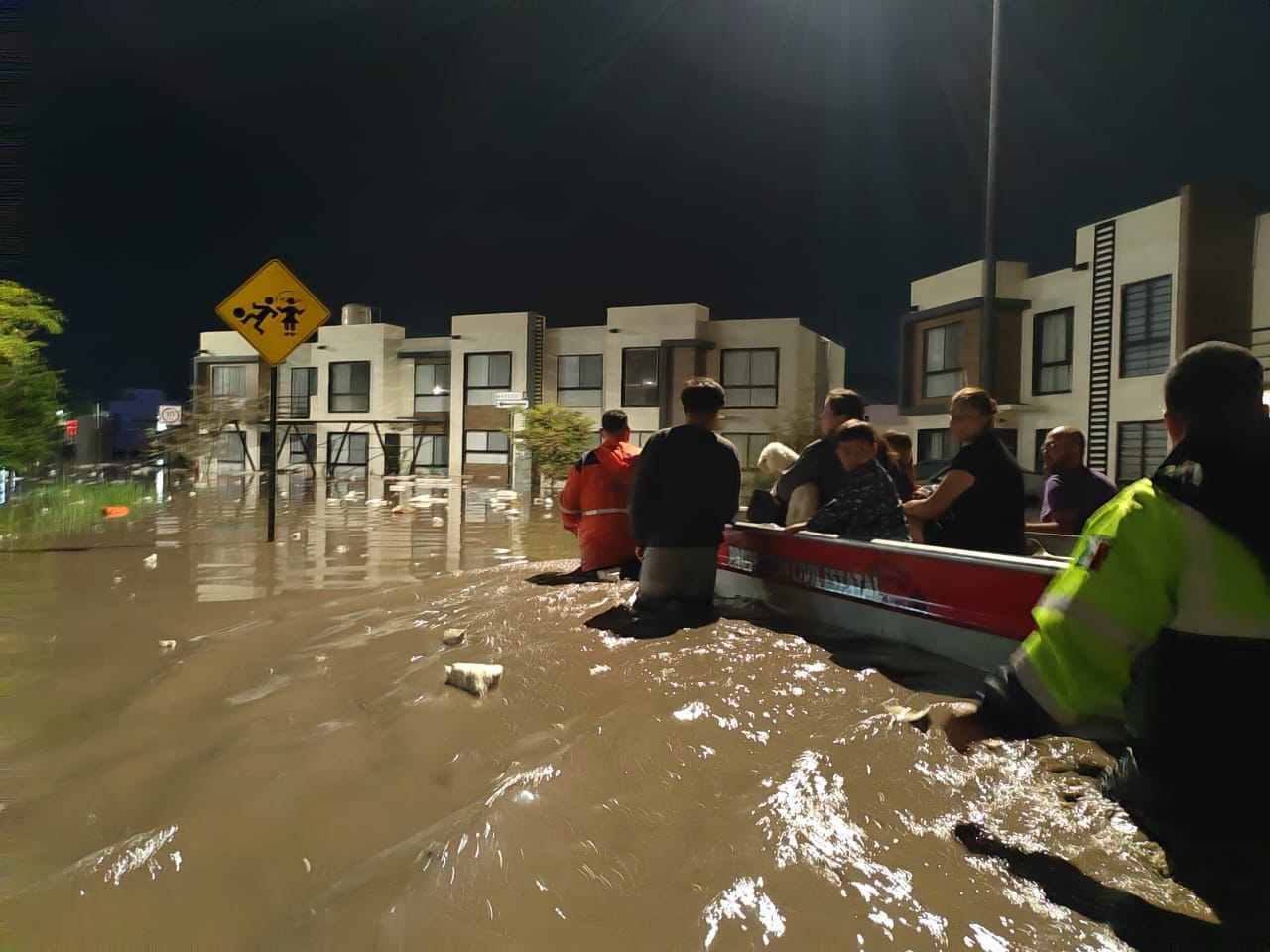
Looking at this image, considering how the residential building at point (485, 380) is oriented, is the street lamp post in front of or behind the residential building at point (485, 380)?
in front

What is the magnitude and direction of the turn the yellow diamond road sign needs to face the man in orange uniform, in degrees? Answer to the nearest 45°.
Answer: approximately 45° to its left

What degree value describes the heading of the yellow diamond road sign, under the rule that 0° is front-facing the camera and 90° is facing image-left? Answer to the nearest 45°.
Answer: approximately 0°

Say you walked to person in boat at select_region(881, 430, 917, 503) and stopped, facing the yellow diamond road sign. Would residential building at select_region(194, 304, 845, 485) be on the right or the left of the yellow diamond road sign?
right

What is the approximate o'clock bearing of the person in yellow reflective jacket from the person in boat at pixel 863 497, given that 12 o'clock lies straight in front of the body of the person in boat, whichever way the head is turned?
The person in yellow reflective jacket is roughly at 10 o'clock from the person in boat.

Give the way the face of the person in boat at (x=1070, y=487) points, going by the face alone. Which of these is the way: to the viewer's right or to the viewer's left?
to the viewer's left

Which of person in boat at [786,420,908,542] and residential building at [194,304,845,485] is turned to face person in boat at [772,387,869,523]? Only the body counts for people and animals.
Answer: the residential building

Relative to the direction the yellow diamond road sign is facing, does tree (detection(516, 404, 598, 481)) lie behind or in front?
behind

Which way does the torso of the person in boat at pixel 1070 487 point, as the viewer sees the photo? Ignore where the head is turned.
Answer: to the viewer's left

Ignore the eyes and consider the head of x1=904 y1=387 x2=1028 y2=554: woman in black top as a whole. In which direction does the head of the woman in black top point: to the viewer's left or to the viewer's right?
to the viewer's left

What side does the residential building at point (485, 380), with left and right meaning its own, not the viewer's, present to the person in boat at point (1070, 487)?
front

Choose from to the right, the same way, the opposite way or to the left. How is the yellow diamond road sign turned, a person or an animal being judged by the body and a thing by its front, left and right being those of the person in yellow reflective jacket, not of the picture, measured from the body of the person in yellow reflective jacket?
the opposite way

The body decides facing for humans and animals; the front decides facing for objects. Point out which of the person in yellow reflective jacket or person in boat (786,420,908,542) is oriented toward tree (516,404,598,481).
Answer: the person in yellow reflective jacket

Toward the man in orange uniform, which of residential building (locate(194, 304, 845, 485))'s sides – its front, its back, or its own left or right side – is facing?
front
